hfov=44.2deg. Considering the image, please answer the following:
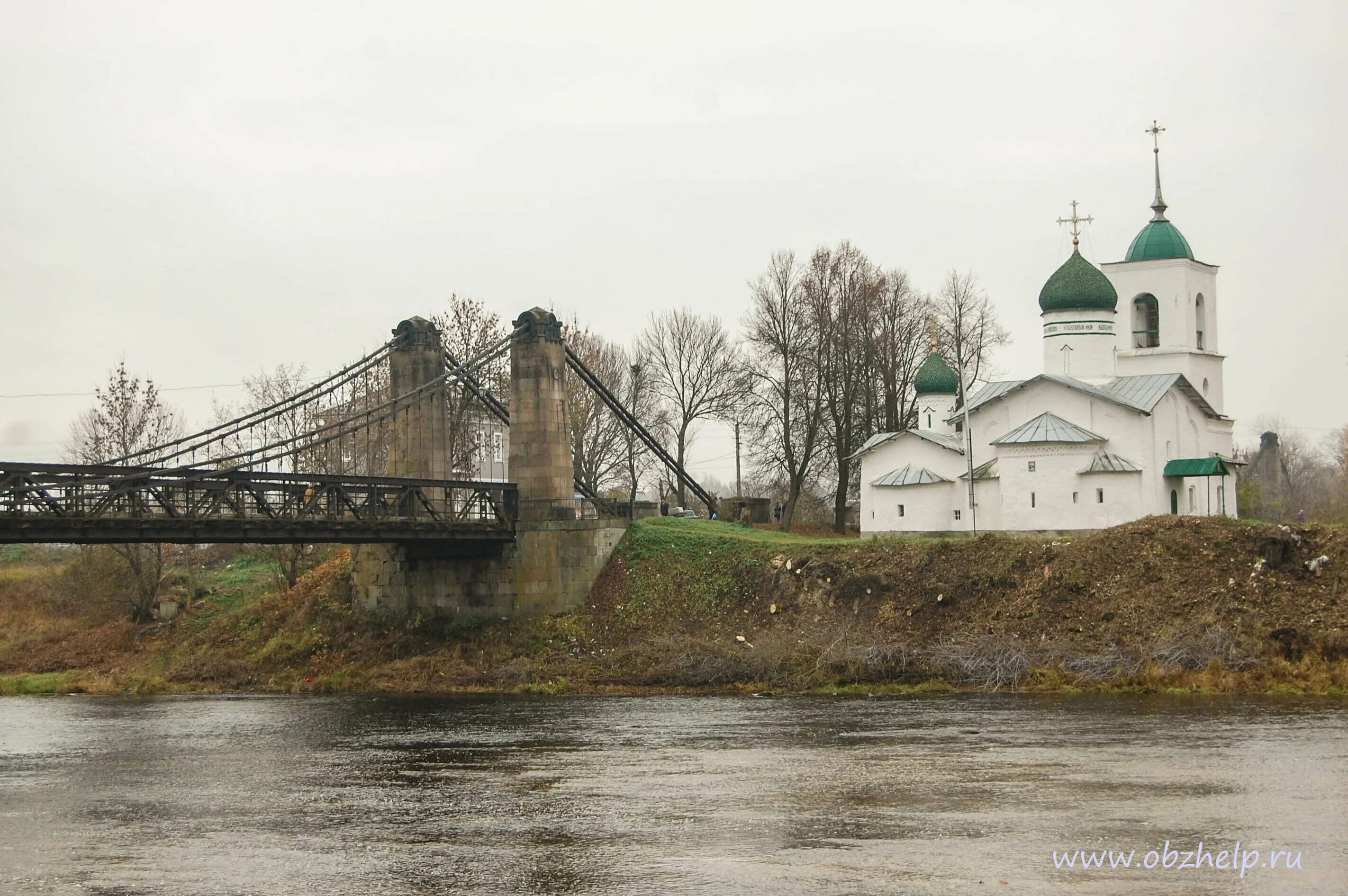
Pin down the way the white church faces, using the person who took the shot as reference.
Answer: facing away from the viewer and to the right of the viewer

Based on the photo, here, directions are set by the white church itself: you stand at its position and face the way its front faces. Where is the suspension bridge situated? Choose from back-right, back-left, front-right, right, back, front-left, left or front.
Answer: back
